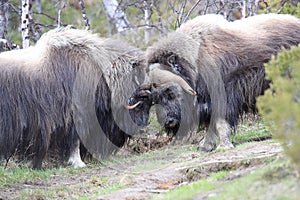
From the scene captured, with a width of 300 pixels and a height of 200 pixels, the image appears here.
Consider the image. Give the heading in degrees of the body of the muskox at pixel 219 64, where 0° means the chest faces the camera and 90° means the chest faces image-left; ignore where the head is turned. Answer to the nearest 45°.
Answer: approximately 90°

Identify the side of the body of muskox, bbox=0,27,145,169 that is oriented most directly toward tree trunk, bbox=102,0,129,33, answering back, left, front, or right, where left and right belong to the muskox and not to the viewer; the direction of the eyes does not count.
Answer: left

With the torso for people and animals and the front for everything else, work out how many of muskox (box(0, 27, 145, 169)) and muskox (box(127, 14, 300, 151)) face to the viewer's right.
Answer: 1

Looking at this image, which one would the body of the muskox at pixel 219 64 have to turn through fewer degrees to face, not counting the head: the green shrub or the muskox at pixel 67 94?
the muskox

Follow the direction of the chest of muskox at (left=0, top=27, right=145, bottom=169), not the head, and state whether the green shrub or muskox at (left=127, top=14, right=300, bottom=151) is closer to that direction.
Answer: the muskox

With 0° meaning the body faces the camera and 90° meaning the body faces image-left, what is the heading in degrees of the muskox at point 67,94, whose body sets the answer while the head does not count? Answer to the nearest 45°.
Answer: approximately 270°

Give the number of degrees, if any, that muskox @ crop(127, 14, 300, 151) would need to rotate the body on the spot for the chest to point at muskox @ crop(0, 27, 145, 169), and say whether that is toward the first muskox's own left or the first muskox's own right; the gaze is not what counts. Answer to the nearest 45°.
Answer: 0° — it already faces it

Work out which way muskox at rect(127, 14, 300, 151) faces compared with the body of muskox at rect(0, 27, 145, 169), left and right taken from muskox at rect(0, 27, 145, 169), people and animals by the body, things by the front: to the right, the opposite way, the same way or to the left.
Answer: the opposite way

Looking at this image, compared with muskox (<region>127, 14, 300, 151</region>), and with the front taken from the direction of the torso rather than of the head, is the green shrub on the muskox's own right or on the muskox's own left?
on the muskox's own left

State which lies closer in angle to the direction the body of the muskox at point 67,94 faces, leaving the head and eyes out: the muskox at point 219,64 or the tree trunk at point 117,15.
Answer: the muskox

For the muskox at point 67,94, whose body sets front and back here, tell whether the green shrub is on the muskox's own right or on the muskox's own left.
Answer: on the muskox's own right
